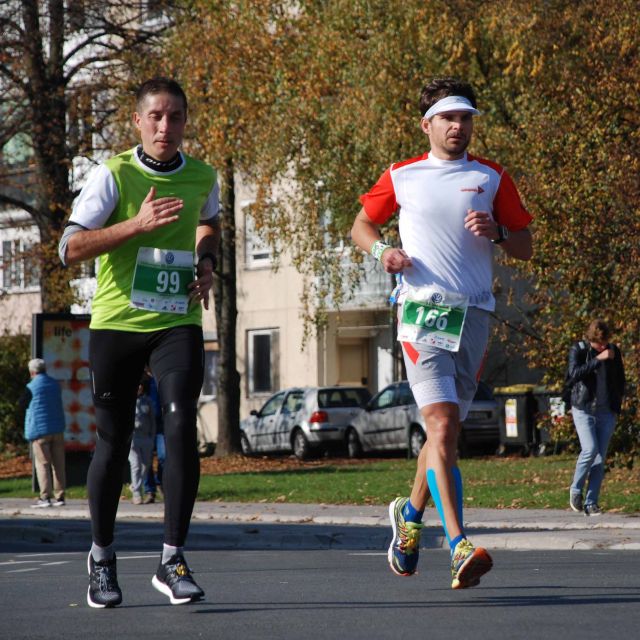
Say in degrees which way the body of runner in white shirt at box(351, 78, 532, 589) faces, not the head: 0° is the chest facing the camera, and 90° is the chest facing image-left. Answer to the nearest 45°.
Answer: approximately 0°

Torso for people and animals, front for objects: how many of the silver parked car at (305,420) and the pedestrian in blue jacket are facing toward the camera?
0

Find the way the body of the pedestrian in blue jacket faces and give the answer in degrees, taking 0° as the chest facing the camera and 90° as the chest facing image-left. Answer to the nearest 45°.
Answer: approximately 135°

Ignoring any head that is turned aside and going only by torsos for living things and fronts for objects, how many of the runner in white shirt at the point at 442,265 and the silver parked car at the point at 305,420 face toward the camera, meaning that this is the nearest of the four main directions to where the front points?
1

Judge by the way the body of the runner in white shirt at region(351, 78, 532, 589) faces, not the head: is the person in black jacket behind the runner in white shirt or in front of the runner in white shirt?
behind

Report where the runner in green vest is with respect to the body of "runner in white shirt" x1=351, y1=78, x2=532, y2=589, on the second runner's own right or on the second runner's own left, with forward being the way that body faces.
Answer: on the second runner's own right

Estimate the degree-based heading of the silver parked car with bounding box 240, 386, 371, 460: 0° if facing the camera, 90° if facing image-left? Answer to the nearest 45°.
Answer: approximately 135°

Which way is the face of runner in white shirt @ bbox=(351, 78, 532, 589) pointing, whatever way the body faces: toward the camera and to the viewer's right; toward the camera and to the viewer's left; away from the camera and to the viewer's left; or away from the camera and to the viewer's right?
toward the camera and to the viewer's right

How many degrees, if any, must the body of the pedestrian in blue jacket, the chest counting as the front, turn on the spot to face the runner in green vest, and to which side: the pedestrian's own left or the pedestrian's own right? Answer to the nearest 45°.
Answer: approximately 135° to the pedestrian's own left
